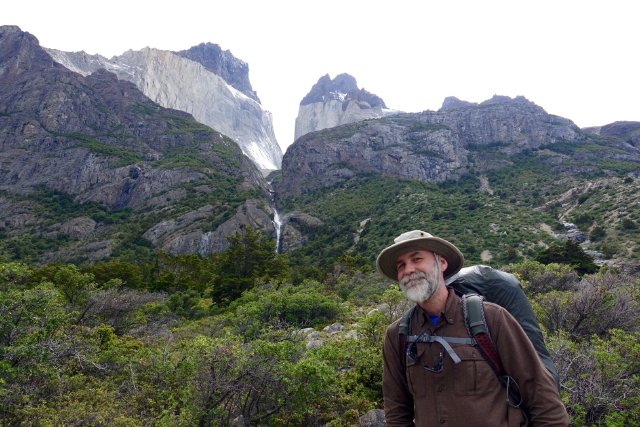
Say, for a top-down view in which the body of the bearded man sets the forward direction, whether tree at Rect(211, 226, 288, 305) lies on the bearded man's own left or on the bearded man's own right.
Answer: on the bearded man's own right

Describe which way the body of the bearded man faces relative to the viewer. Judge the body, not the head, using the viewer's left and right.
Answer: facing the viewer and to the left of the viewer
